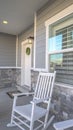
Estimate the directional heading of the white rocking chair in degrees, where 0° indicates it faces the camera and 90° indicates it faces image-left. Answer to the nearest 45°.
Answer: approximately 45°
